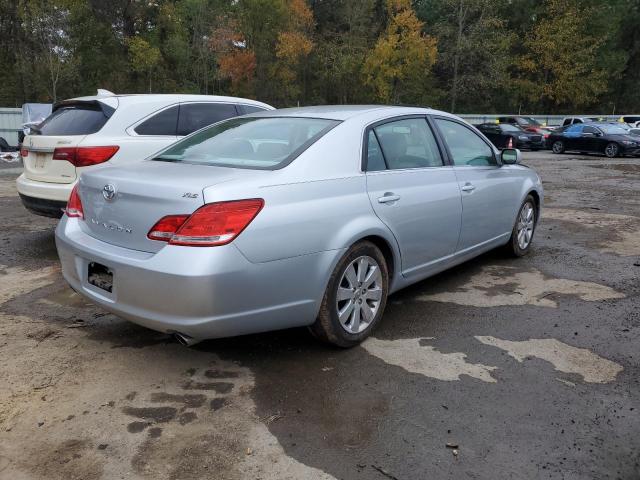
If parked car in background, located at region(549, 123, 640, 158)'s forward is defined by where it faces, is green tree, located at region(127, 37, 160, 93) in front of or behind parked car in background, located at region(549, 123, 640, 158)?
behind

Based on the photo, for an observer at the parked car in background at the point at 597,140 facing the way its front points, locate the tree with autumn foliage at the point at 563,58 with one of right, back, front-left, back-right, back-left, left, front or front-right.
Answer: back-left

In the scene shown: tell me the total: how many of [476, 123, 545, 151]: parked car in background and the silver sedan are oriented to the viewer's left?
0

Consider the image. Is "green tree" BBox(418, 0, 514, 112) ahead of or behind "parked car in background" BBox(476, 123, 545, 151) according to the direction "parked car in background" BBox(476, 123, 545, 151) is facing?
behind

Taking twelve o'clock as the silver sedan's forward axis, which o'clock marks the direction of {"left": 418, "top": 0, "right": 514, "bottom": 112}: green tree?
The green tree is roughly at 11 o'clock from the silver sedan.

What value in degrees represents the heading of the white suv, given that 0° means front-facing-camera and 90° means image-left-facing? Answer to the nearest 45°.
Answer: approximately 225°

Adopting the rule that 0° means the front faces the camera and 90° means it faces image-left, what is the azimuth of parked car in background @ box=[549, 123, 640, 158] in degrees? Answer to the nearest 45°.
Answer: approximately 315°

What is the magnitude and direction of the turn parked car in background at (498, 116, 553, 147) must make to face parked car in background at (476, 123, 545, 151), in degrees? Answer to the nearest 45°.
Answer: approximately 45° to its right

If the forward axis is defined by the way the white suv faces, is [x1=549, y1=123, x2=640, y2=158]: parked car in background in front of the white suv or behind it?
in front

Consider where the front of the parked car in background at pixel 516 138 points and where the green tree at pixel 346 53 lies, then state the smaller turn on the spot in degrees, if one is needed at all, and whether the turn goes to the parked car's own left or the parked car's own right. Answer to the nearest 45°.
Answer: approximately 180°
